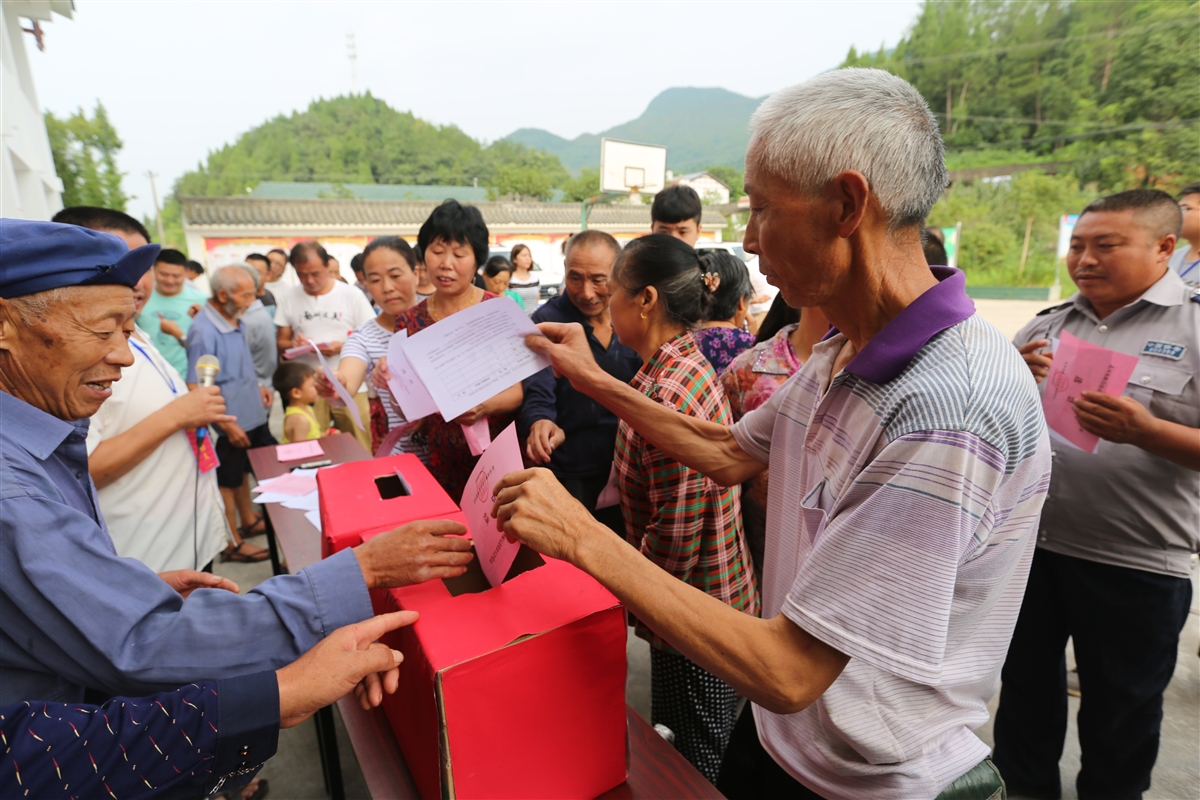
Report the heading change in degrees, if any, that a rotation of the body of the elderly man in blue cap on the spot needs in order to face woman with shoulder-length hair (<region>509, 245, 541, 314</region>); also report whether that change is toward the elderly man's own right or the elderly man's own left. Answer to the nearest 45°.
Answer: approximately 45° to the elderly man's own left

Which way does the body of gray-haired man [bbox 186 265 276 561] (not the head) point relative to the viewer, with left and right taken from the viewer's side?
facing to the right of the viewer

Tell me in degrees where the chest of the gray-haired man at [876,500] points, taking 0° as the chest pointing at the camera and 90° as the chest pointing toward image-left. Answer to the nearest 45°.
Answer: approximately 90°

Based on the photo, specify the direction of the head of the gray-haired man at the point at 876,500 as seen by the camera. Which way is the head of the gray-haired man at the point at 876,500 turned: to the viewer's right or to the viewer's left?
to the viewer's left

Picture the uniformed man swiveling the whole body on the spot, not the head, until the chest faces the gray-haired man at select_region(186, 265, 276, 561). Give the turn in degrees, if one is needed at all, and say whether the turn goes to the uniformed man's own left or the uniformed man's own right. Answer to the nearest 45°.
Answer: approximately 45° to the uniformed man's own right

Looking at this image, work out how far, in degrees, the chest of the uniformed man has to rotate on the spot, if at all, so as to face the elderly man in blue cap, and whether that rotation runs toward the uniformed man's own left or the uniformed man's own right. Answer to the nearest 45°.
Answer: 0° — they already face them

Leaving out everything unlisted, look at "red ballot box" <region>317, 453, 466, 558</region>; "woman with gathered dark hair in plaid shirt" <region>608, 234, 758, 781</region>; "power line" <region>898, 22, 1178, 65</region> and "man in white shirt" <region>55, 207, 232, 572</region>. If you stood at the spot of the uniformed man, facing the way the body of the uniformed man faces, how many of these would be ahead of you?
3

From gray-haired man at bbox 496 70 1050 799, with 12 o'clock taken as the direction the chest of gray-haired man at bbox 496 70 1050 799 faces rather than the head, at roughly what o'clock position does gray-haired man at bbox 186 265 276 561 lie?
gray-haired man at bbox 186 265 276 561 is roughly at 1 o'clock from gray-haired man at bbox 496 70 1050 799.

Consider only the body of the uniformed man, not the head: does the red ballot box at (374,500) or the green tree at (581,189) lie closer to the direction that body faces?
the red ballot box

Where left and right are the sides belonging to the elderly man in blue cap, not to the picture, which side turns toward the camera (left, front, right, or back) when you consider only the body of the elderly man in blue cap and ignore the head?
right
